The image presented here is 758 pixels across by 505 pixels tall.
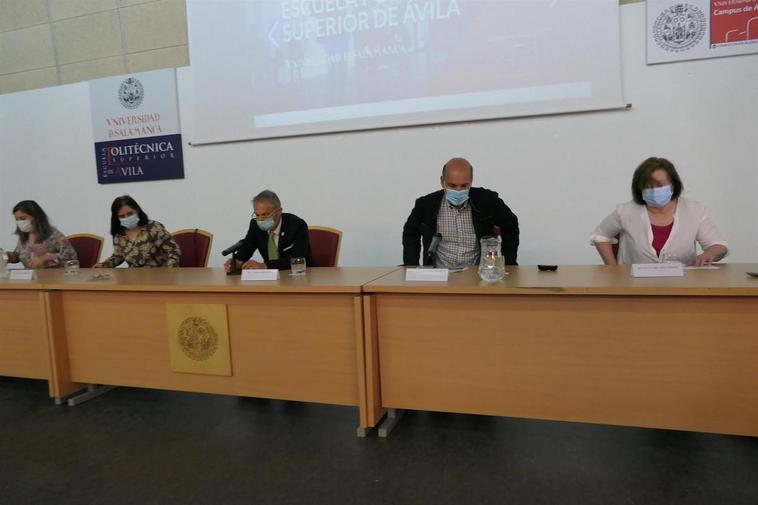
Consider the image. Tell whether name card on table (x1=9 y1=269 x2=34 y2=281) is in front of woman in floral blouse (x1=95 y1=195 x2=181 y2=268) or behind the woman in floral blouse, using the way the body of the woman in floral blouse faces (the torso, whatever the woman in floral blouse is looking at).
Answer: in front

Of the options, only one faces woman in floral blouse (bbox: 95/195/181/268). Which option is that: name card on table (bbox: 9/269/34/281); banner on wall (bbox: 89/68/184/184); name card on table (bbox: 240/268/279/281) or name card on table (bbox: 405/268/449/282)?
the banner on wall

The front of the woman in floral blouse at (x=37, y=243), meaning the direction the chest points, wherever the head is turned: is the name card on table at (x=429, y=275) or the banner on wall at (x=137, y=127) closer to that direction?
the name card on table

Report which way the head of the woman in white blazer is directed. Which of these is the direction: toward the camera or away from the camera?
toward the camera

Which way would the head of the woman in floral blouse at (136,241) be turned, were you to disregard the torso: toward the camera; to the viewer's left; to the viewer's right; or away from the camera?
toward the camera

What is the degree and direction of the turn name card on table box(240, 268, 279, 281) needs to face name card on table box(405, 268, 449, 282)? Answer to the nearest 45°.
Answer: approximately 45° to its left

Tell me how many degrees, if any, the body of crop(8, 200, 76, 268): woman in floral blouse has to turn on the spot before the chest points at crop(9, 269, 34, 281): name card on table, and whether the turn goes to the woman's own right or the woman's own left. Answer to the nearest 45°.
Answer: approximately 45° to the woman's own left

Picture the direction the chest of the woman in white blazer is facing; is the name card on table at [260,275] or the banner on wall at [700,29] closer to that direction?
the name card on table

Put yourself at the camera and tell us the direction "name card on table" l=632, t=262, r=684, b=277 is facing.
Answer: facing the viewer

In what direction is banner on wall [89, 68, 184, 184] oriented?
toward the camera

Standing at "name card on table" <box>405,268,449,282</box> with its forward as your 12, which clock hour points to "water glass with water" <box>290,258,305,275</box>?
The water glass with water is roughly at 4 o'clock from the name card on table.

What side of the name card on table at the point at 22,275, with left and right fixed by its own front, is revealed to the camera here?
front

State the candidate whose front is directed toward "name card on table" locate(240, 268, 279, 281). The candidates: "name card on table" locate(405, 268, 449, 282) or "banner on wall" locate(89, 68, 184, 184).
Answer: the banner on wall

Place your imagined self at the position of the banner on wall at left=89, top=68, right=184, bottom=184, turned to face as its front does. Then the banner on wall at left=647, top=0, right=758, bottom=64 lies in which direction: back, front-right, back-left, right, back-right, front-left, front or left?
front-left
